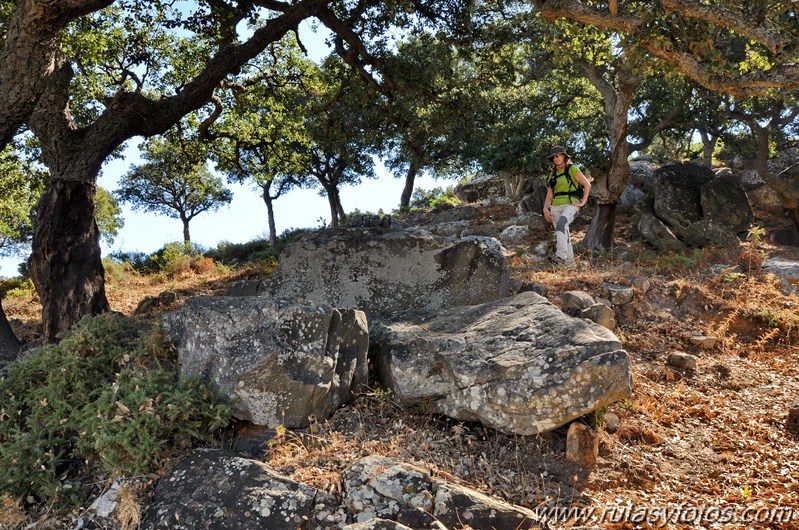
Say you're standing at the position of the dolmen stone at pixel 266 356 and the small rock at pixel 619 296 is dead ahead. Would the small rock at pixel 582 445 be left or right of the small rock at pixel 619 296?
right

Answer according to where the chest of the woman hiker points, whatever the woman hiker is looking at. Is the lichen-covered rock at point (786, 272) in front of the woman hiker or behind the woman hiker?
behind

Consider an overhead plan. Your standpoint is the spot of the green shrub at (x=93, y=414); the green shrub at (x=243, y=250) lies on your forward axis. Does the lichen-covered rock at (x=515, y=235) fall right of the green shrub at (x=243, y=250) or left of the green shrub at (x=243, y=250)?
right

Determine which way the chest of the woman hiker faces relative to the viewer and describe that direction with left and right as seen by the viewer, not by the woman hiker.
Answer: facing the viewer and to the left of the viewer

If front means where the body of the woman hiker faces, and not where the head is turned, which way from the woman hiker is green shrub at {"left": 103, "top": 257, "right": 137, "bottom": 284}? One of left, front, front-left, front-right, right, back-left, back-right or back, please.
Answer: front-right

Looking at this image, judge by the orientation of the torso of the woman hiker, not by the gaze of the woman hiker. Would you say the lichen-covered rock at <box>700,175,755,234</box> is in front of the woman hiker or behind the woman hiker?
behind

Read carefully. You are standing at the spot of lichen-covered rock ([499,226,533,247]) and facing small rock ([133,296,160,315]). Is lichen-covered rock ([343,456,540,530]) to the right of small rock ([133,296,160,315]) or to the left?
left

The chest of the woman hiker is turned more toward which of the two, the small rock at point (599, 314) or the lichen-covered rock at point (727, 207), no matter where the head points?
the small rock

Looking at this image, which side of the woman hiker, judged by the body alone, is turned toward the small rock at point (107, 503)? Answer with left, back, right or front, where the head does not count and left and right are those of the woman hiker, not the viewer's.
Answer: front

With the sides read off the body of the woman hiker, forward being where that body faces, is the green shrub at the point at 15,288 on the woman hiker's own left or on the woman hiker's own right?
on the woman hiker's own right

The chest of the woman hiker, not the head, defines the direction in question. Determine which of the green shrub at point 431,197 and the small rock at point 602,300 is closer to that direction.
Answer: the small rock

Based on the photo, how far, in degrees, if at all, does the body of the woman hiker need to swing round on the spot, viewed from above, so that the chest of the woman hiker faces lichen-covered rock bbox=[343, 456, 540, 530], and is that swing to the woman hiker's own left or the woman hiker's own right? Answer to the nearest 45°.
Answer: approximately 45° to the woman hiker's own left

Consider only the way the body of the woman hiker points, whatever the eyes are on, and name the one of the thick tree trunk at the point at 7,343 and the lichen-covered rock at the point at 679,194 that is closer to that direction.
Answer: the thick tree trunk

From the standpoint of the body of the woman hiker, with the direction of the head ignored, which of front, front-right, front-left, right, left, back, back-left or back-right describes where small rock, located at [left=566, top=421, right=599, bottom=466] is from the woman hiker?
front-left

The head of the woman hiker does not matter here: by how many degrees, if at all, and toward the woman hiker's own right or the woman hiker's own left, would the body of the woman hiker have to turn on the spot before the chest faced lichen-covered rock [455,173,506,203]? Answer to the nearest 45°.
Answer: approximately 135° to the woman hiker's own right

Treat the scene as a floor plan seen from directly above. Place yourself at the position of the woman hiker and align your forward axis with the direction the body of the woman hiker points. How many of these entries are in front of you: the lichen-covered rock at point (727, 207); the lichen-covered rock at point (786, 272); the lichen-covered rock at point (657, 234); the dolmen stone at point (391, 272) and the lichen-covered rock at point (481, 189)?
1

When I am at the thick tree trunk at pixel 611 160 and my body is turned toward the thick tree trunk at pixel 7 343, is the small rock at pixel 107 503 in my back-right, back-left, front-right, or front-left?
front-left
